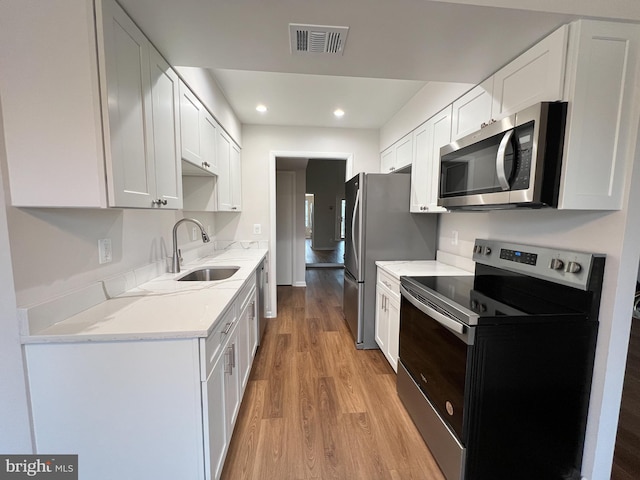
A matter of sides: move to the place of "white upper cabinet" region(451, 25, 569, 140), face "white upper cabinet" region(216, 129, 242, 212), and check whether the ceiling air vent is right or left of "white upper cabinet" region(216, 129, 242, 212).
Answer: left

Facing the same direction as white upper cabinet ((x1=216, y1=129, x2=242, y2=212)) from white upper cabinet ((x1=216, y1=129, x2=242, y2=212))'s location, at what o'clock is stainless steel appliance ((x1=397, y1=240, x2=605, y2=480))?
The stainless steel appliance is roughly at 2 o'clock from the white upper cabinet.

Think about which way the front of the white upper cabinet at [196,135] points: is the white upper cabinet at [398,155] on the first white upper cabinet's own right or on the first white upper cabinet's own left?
on the first white upper cabinet's own left

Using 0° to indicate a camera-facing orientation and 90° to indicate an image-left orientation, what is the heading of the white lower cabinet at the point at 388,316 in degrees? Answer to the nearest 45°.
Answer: approximately 90°

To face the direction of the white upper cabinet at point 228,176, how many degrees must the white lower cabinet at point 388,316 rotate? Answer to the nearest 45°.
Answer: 0° — it already faces it

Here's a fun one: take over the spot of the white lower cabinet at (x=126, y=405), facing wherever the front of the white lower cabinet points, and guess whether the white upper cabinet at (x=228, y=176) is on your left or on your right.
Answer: on your left

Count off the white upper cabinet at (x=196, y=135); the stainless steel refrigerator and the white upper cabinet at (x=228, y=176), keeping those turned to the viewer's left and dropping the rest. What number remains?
1

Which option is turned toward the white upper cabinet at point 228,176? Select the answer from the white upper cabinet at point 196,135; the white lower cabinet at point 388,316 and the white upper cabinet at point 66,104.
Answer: the white lower cabinet

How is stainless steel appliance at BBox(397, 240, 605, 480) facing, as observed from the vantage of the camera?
facing the viewer and to the left of the viewer

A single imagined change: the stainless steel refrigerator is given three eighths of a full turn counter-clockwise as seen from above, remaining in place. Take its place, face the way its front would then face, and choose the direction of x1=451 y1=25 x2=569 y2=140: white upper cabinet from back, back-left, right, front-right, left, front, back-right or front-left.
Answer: front

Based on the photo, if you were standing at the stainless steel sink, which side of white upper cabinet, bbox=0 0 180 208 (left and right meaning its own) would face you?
left

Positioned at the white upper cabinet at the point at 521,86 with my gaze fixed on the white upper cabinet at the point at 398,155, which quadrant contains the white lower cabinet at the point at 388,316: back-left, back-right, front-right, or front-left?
front-left

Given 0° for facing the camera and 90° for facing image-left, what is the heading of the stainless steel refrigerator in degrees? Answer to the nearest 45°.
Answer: approximately 90°

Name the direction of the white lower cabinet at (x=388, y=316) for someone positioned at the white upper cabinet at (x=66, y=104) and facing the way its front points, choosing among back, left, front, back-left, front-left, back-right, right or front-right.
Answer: front-left

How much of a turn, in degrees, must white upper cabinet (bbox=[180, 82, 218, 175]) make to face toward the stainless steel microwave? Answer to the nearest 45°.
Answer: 0° — it already faces it

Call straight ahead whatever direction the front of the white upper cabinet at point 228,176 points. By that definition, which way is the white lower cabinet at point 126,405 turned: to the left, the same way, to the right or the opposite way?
the same way
